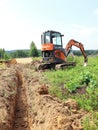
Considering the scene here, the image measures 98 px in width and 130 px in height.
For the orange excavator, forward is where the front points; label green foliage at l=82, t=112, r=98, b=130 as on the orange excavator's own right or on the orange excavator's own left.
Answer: on the orange excavator's own right
